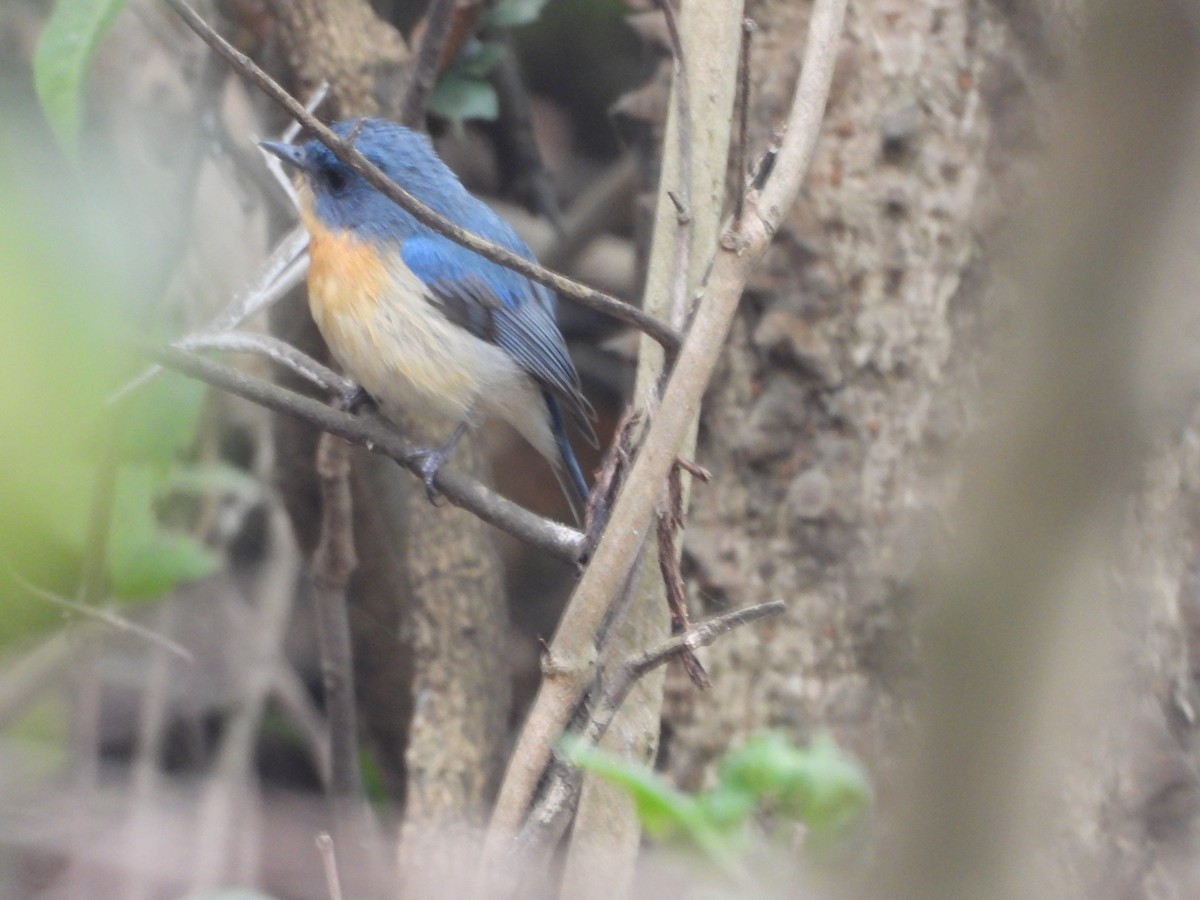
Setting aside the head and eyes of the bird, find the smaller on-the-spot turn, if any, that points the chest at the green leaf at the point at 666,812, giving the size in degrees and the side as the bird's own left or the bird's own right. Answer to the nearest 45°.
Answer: approximately 90° to the bird's own left

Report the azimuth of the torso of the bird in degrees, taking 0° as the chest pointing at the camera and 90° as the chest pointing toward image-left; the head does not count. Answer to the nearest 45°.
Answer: approximately 90°
